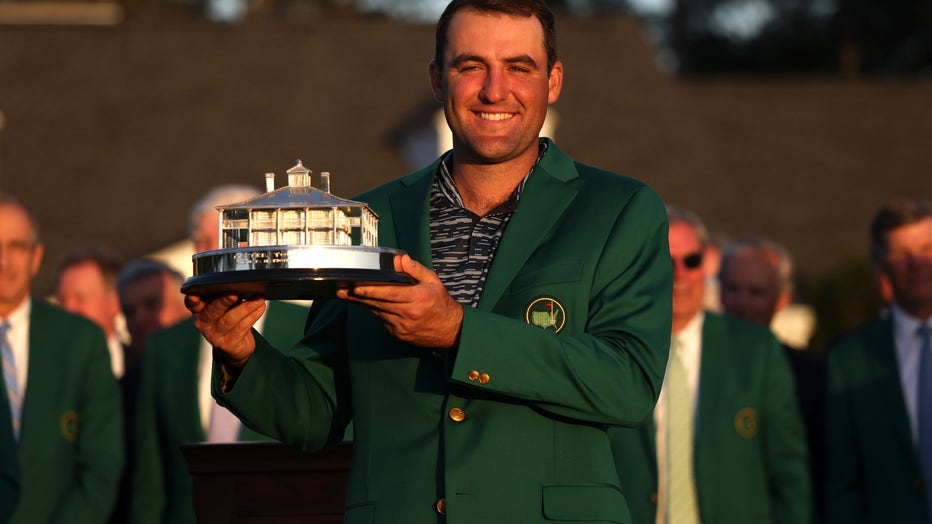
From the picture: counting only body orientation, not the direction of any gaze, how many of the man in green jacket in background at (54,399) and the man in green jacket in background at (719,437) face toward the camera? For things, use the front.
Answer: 2

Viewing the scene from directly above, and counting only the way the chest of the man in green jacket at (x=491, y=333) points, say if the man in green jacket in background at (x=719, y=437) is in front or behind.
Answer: behind

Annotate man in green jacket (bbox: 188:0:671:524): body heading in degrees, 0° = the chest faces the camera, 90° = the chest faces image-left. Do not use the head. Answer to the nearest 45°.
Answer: approximately 0°

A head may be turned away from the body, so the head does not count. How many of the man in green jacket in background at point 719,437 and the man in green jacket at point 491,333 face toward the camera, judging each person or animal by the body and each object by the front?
2

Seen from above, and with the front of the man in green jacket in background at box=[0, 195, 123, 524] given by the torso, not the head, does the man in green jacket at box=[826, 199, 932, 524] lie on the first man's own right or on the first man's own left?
on the first man's own left
